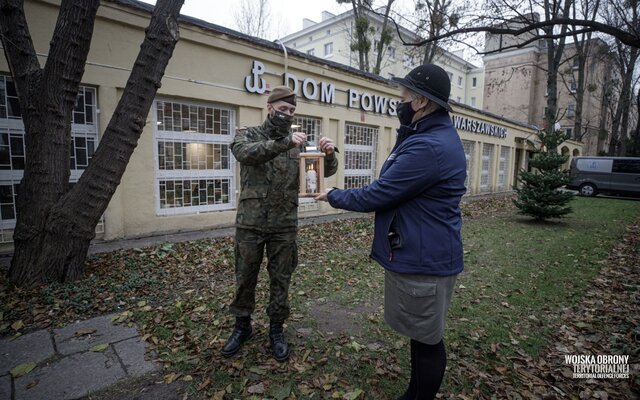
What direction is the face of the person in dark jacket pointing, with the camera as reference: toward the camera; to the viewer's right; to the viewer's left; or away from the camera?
to the viewer's left

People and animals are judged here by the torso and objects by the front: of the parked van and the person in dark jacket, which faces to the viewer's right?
the parked van

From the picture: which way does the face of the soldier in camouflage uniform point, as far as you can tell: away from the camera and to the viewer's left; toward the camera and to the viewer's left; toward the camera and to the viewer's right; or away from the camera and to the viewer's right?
toward the camera and to the viewer's right

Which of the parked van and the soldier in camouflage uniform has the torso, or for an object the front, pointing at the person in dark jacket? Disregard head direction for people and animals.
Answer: the soldier in camouflage uniform

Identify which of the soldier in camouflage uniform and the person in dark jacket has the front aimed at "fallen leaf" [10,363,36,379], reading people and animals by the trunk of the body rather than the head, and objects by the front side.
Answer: the person in dark jacket

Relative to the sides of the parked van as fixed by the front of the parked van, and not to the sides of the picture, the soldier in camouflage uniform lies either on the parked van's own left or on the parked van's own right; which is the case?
on the parked van's own right

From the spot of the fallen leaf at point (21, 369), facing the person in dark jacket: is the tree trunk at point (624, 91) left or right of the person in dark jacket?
left

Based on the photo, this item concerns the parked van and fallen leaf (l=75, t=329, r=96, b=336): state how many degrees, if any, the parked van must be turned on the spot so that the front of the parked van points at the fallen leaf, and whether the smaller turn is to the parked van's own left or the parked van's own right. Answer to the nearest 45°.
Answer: approximately 90° to the parked van's own right

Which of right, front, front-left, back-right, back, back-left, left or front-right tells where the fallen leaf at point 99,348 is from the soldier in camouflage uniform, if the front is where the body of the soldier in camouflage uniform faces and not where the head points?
back-right

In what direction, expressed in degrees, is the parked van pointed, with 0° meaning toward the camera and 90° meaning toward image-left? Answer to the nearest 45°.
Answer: approximately 270°

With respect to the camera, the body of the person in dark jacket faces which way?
to the viewer's left

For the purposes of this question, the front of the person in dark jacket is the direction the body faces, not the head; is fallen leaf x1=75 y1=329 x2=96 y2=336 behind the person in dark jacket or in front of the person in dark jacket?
in front

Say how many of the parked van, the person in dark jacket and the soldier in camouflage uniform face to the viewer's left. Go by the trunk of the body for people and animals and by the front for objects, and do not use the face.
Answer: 1
